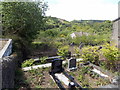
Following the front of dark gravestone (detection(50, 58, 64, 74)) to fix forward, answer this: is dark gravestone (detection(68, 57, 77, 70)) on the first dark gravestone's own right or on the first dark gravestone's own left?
on the first dark gravestone's own left

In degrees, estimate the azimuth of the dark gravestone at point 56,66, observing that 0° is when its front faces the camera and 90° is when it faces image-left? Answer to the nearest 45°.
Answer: approximately 0°

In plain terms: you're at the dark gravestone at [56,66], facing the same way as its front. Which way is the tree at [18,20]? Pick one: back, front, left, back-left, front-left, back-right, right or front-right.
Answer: back-right

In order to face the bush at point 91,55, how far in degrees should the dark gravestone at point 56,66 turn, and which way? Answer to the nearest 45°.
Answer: approximately 135° to its left

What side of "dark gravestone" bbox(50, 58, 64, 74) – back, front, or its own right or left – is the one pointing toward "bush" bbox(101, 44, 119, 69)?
left
